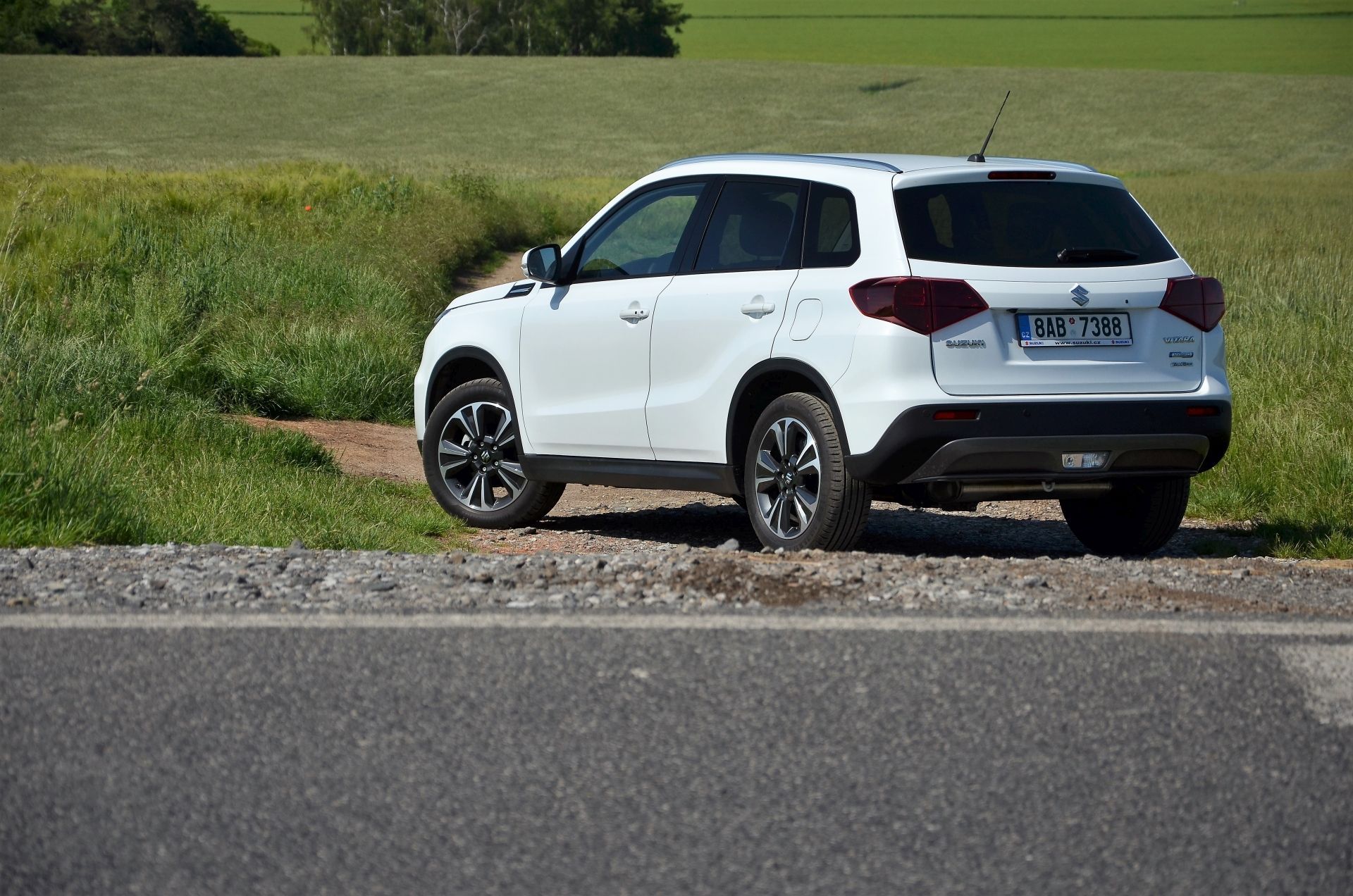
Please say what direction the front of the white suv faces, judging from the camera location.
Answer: facing away from the viewer and to the left of the viewer
